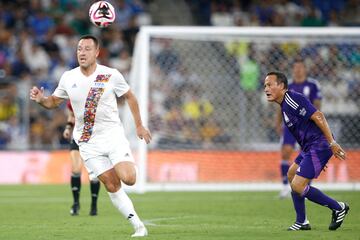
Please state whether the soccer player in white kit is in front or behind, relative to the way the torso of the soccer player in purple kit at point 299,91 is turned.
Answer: in front

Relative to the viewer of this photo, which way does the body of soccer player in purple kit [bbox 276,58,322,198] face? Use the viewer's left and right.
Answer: facing the viewer and to the left of the viewer

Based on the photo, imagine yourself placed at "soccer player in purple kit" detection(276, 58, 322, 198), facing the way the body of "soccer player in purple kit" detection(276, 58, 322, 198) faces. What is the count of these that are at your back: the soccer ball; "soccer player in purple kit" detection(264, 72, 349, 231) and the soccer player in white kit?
0

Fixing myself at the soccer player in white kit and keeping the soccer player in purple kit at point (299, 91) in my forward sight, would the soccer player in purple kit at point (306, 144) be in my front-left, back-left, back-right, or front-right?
front-right

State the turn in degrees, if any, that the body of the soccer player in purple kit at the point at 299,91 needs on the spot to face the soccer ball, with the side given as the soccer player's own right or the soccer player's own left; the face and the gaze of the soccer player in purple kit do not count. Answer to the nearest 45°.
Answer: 0° — they already face it

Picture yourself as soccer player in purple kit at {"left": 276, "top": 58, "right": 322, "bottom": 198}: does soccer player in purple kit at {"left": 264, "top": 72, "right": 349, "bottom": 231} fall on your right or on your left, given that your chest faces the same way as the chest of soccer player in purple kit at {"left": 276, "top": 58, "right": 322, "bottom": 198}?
on your left
